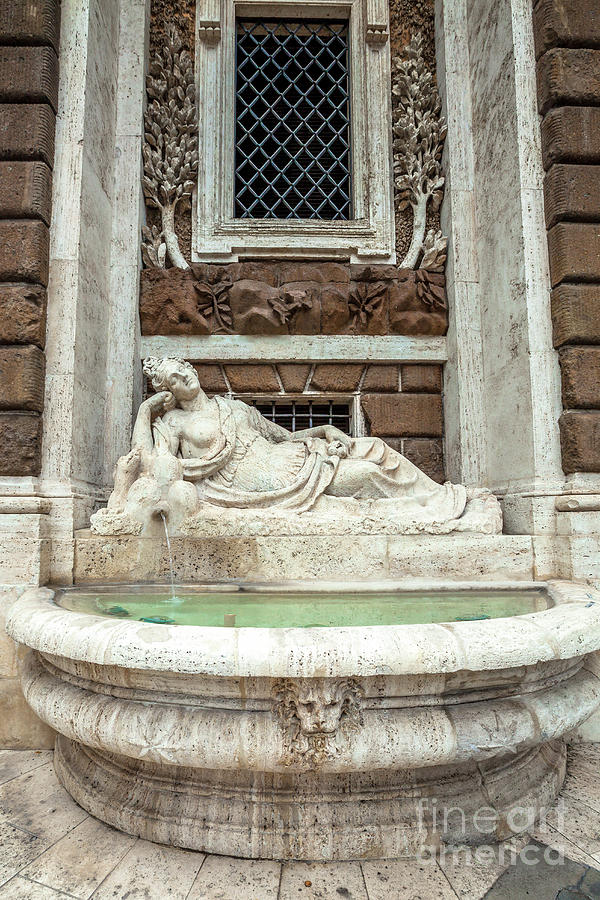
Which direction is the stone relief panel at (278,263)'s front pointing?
toward the camera
